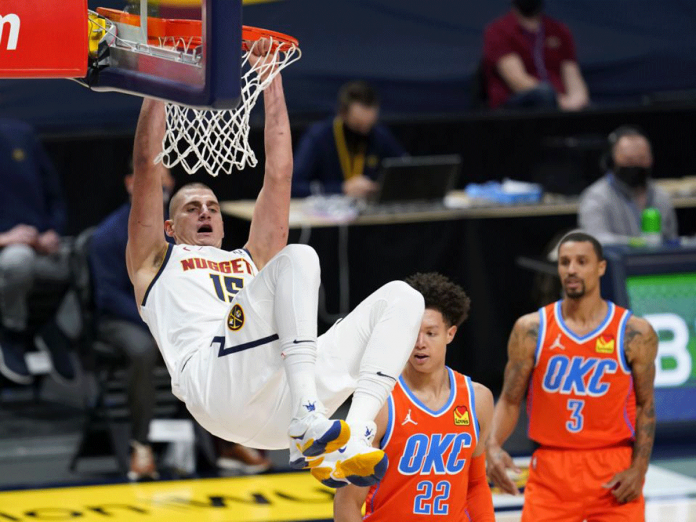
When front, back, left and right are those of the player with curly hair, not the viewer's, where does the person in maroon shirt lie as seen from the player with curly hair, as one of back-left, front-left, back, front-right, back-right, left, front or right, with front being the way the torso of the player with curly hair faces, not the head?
back

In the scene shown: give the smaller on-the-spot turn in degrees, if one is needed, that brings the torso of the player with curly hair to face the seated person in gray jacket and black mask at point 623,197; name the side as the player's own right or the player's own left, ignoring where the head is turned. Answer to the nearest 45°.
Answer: approximately 180°

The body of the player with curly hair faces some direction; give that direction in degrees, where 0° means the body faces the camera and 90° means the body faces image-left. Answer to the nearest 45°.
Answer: approximately 0°

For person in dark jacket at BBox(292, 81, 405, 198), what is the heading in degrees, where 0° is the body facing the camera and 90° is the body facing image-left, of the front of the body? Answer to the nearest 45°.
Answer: approximately 315°

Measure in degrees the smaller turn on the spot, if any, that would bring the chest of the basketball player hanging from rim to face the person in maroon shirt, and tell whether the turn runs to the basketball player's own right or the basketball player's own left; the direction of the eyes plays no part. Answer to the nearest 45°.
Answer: approximately 135° to the basketball player's own left

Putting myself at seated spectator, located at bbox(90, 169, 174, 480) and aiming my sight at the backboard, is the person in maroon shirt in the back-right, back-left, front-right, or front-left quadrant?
back-left

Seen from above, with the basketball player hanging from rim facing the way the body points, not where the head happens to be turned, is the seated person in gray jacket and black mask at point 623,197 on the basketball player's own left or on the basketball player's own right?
on the basketball player's own left

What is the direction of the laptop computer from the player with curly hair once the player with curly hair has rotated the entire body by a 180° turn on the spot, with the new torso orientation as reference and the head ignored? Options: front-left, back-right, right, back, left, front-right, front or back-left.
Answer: front
